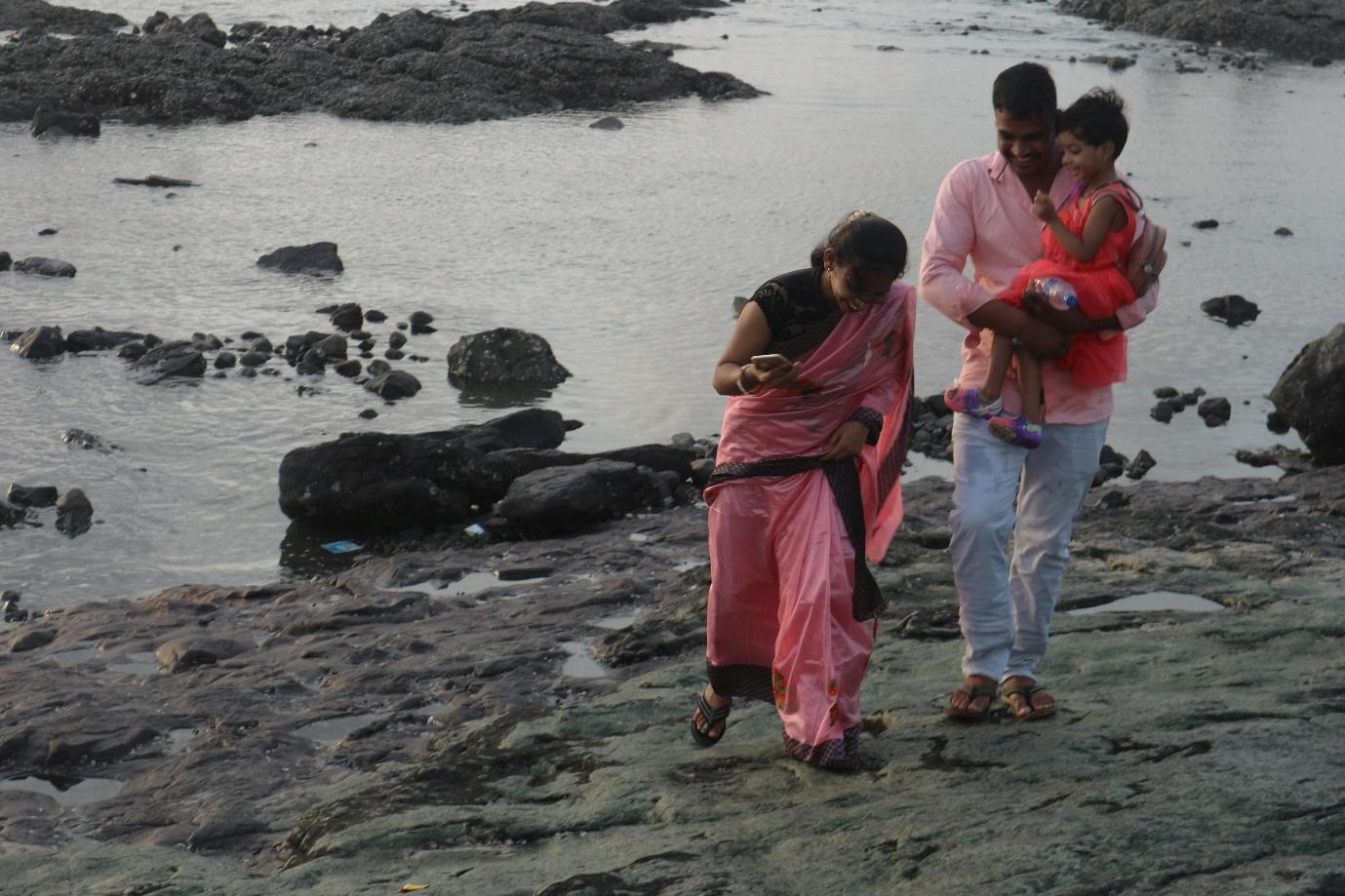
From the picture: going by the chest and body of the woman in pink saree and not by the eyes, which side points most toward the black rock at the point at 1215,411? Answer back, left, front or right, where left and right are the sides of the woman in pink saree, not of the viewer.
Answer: back

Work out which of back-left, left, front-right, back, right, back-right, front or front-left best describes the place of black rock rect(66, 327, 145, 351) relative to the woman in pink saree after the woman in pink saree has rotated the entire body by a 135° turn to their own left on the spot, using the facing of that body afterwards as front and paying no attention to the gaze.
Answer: left

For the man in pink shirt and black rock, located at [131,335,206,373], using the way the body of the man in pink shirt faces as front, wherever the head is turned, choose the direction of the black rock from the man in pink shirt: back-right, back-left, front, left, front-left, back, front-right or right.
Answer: back-right

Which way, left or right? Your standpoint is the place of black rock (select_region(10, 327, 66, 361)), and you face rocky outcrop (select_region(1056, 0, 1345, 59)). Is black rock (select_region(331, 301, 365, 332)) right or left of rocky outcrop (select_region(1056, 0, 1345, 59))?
right

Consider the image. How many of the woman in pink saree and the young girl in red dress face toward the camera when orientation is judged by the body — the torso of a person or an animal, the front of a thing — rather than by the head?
1

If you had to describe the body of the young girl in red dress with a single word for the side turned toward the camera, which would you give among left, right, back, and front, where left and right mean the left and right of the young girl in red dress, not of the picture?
left

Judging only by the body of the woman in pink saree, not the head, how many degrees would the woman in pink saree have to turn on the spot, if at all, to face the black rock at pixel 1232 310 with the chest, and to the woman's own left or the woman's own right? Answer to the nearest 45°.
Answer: approximately 180°

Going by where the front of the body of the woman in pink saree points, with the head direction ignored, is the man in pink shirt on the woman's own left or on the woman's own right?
on the woman's own left

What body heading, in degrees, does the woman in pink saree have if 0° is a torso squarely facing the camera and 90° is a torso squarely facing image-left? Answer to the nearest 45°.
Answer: approximately 0°

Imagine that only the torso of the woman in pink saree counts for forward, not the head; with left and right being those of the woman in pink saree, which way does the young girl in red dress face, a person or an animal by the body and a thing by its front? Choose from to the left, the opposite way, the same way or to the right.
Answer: to the right

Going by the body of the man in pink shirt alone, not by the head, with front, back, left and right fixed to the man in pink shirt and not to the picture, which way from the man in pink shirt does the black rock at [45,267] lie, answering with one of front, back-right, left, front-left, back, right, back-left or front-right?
back-right

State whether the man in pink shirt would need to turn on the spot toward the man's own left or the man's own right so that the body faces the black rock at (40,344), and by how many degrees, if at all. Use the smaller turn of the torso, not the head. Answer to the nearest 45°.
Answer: approximately 135° to the man's own right

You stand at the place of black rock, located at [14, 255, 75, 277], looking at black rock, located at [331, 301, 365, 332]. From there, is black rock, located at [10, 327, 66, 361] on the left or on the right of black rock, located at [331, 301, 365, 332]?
right

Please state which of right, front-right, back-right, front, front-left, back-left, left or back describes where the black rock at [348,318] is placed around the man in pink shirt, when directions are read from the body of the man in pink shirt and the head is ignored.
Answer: back-right

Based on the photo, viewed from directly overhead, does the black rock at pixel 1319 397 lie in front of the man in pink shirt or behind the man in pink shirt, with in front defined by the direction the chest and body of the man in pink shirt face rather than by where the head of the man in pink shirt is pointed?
behind

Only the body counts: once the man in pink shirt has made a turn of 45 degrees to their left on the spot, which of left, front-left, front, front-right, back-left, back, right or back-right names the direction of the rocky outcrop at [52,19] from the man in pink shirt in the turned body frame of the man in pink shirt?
back

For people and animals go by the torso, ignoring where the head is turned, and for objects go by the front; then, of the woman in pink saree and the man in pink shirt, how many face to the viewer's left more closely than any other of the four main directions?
0

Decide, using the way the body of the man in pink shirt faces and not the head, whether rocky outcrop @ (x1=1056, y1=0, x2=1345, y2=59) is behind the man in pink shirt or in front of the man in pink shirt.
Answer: behind
